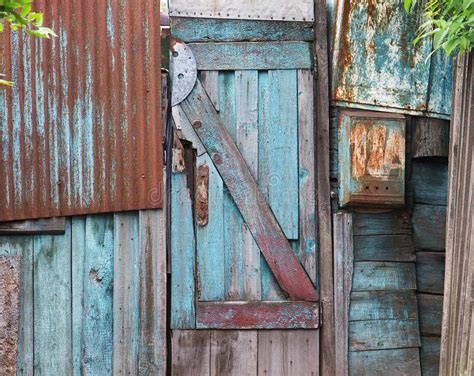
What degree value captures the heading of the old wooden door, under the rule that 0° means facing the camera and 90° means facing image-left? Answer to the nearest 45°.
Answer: approximately 0°

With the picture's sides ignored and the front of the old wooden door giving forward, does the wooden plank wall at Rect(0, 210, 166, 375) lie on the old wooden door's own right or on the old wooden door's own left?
on the old wooden door's own right

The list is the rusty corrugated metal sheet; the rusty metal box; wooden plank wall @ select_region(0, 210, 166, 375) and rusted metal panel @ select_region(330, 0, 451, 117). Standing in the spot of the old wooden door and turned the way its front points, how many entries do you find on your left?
2

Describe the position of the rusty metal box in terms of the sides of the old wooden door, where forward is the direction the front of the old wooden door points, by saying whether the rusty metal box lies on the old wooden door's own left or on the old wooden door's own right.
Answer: on the old wooden door's own left

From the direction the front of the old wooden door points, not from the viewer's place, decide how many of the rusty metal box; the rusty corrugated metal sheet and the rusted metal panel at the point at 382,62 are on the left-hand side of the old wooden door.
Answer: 2

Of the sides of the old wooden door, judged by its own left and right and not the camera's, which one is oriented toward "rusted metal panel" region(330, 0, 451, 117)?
left

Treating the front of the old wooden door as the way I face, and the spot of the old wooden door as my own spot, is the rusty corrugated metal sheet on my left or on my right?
on my right
